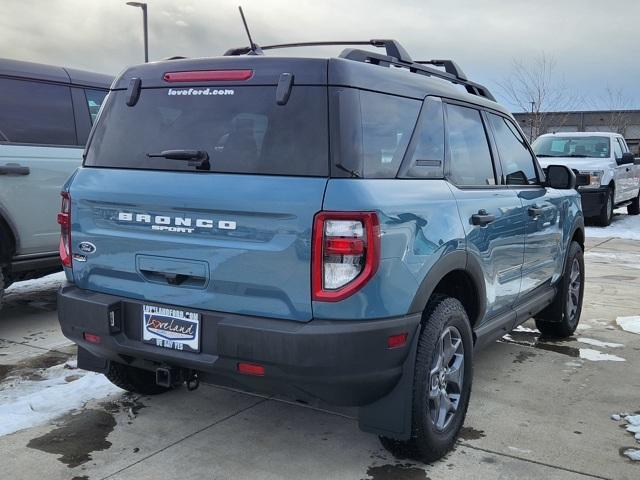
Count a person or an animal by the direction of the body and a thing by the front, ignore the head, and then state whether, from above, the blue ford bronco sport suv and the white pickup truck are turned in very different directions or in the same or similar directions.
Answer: very different directions

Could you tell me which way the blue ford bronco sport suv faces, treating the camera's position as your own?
facing away from the viewer and to the right of the viewer

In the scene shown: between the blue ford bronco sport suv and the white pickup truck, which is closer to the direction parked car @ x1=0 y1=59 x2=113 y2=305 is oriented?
the white pickup truck

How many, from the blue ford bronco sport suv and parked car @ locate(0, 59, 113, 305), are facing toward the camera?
0

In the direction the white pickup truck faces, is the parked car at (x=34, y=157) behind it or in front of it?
in front

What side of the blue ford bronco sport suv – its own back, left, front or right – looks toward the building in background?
front

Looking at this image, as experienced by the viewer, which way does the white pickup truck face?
facing the viewer and to the left of the viewer

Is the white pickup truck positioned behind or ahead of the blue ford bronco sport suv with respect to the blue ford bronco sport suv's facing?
ahead

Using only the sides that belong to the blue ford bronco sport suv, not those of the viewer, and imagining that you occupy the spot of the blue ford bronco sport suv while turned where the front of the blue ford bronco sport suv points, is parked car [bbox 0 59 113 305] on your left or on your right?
on your left
